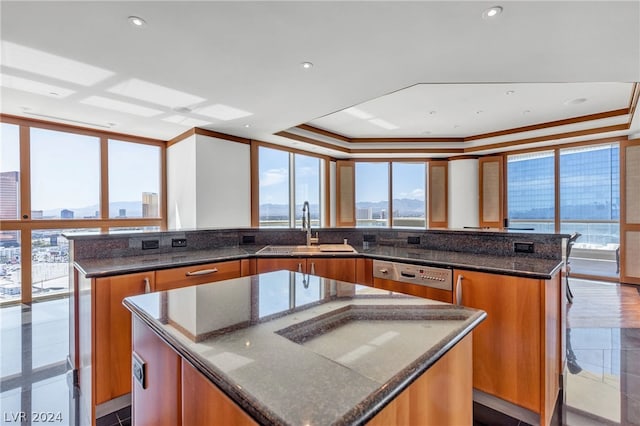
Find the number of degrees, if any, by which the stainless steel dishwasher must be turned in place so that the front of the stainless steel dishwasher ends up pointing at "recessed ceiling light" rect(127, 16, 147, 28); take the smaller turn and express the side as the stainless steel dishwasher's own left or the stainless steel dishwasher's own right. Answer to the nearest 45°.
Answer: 0° — it already faces it

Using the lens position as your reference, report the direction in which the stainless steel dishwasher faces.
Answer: facing the viewer and to the left of the viewer

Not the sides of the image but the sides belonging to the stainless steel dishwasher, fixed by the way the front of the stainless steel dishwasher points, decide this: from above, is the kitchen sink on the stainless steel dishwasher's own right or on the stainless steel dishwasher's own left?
on the stainless steel dishwasher's own right

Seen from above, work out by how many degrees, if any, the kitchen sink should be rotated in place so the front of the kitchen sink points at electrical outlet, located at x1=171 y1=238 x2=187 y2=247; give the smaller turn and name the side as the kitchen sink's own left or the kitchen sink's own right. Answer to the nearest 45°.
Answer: approximately 90° to the kitchen sink's own right

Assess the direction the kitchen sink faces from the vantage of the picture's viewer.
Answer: facing the viewer

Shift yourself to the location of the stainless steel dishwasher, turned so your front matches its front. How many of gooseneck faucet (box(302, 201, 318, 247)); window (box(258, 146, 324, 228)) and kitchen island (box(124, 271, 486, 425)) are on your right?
2

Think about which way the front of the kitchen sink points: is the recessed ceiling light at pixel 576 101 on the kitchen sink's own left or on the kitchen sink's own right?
on the kitchen sink's own left

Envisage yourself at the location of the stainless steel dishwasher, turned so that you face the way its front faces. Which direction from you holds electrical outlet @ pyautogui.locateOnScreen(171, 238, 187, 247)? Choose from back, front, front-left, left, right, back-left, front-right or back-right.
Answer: front-right

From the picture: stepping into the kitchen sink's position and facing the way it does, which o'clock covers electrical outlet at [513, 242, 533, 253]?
The electrical outlet is roughly at 10 o'clock from the kitchen sink.

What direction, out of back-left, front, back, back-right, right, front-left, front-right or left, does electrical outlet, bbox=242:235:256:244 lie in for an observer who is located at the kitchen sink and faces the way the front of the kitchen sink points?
back-right

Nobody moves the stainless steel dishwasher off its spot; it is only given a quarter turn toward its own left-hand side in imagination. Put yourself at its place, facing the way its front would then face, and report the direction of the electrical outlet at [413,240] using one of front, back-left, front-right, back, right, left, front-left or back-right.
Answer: back-left

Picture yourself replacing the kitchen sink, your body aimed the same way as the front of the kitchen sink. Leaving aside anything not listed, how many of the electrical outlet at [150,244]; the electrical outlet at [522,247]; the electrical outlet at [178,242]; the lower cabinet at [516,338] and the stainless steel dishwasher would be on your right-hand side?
2

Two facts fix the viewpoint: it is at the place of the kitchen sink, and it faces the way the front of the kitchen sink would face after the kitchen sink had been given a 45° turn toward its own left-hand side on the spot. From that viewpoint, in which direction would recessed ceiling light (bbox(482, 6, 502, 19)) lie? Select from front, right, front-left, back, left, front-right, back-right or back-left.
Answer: front

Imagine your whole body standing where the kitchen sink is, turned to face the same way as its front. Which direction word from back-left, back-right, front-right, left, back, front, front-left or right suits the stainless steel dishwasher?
front-left

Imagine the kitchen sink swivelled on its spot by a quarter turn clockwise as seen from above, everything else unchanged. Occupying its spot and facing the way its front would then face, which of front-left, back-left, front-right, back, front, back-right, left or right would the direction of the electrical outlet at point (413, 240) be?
back

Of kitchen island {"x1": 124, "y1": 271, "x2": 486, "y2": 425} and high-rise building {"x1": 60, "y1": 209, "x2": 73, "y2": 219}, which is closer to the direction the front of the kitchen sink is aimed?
the kitchen island
